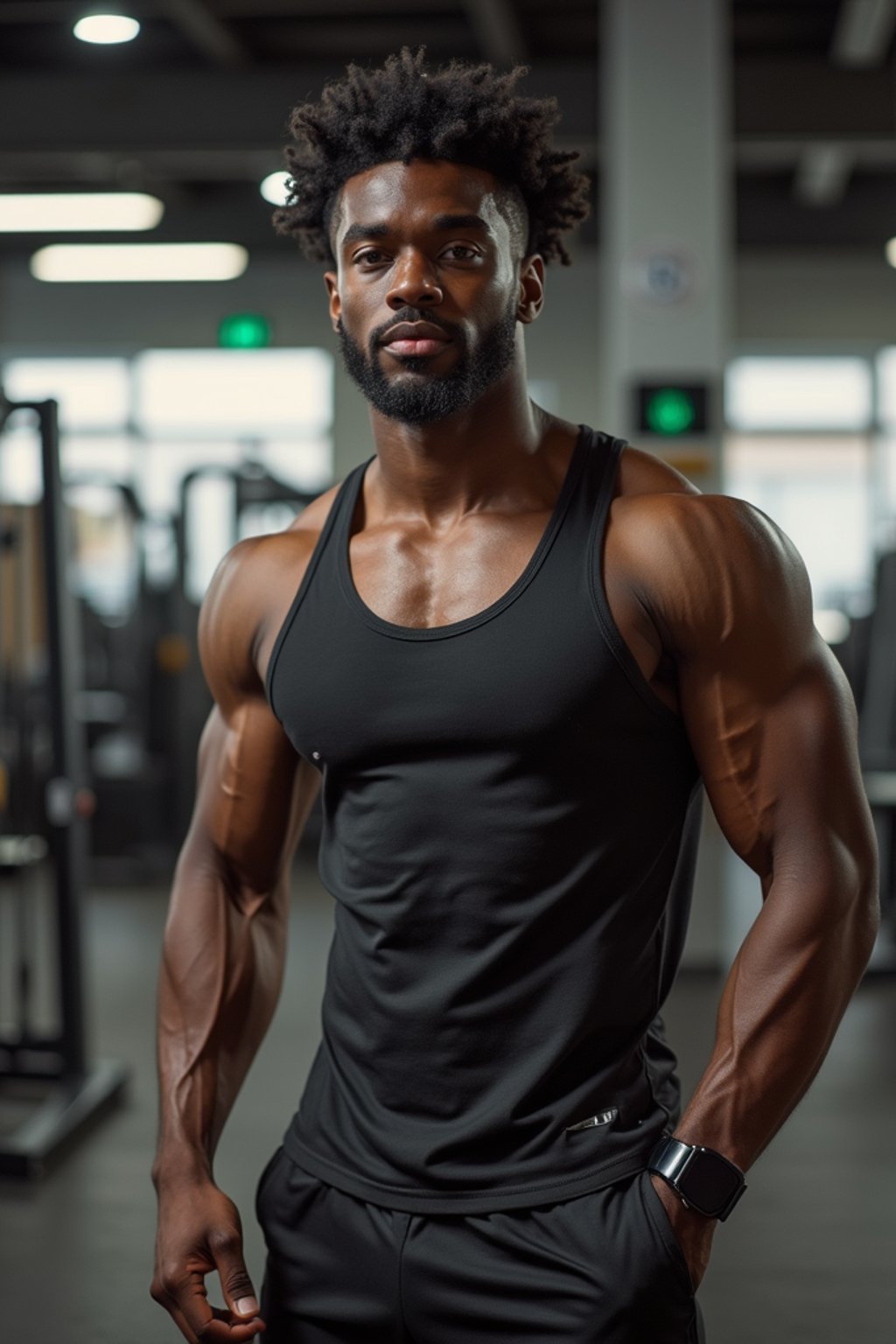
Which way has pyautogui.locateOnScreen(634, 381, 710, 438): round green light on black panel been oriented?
toward the camera

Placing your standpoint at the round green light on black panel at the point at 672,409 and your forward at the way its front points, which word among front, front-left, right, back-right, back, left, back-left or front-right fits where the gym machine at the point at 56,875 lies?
front-right

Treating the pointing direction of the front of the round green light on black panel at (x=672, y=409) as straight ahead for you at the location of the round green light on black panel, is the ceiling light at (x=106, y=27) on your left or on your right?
on your right

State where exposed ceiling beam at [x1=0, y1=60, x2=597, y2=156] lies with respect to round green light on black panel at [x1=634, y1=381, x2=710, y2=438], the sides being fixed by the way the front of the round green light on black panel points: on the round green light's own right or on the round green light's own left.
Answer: on the round green light's own right

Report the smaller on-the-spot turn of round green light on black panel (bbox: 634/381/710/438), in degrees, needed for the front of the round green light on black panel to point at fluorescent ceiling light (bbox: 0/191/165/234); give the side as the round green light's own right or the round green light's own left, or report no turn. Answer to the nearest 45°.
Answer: approximately 135° to the round green light's own right

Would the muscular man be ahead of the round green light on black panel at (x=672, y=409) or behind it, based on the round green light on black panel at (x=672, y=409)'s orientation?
ahead
